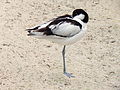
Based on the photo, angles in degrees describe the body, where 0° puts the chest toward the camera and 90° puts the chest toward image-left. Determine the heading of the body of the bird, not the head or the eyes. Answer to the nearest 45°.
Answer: approximately 270°
